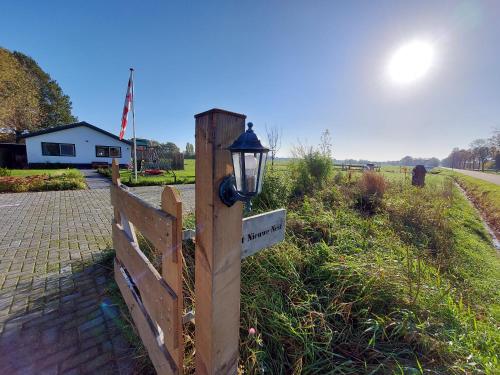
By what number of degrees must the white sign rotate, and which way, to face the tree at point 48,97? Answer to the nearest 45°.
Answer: approximately 180°

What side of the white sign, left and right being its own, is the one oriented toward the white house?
back

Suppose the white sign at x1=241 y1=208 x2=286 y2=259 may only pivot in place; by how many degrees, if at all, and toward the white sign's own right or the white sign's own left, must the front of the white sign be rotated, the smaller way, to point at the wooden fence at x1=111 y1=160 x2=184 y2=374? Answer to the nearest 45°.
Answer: approximately 135° to the white sign's own right

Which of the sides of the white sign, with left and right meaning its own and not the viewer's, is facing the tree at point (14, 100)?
back

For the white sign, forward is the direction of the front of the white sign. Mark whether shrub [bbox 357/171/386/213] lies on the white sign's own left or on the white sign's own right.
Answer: on the white sign's own left

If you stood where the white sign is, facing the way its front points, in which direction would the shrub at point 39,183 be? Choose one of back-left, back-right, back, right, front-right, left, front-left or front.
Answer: back

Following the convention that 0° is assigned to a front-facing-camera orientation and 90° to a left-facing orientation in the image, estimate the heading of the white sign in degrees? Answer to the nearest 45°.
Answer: approximately 315°
